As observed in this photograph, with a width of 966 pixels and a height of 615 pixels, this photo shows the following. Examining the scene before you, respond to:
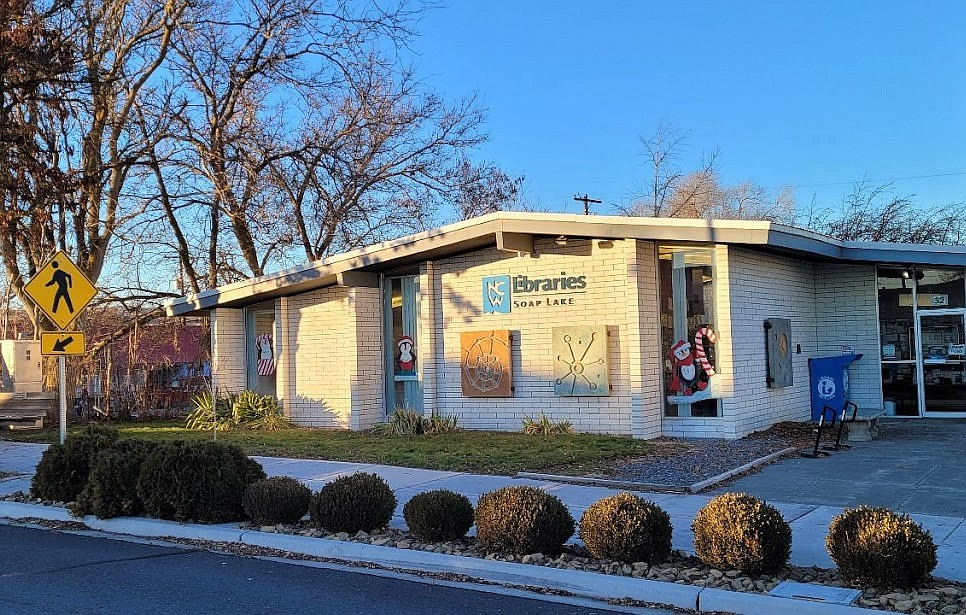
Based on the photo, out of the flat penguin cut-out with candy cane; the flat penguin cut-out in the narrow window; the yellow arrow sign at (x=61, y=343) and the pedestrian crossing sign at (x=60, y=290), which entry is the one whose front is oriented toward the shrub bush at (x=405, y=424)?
the flat penguin cut-out in the narrow window

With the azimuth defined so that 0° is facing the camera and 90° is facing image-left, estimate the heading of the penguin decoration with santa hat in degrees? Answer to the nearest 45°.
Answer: approximately 0°

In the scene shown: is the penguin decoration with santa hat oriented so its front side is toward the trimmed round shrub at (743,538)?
yes

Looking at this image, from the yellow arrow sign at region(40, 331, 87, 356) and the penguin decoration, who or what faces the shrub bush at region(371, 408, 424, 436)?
the penguin decoration

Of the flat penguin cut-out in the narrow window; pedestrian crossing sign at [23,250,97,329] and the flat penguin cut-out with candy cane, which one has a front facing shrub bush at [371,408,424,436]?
the flat penguin cut-out in the narrow window

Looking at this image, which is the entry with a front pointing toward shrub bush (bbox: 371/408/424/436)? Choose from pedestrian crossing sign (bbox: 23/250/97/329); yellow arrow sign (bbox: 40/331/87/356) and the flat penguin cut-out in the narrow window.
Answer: the flat penguin cut-out in the narrow window
